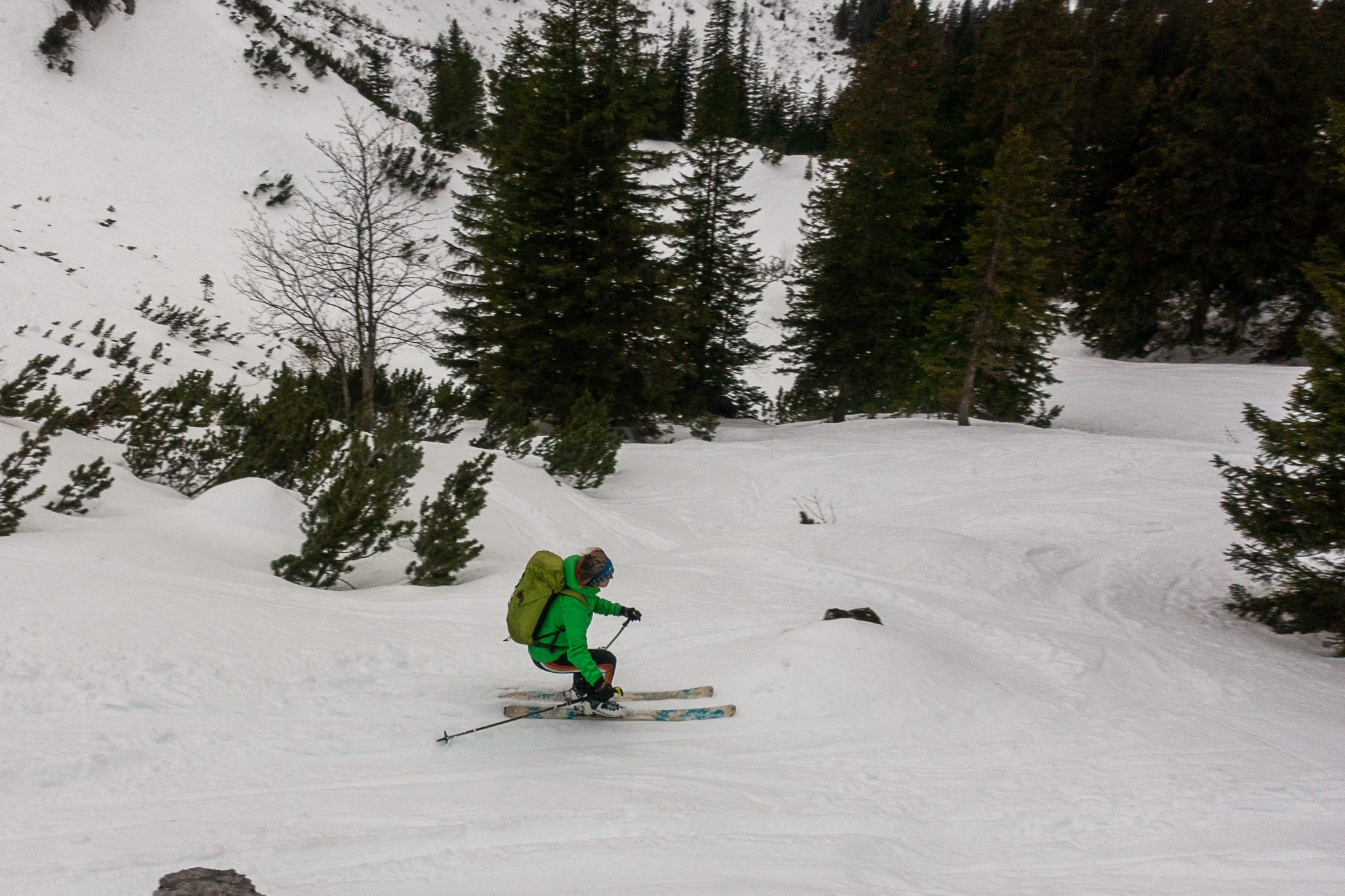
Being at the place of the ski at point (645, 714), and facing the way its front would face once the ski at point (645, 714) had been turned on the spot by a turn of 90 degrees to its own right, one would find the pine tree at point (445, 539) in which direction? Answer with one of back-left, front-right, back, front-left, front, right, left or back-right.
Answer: back-right

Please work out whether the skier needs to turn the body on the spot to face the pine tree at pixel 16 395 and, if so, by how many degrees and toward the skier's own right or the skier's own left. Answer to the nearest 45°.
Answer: approximately 135° to the skier's own left

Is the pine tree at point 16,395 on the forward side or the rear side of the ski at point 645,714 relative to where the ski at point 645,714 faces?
on the rear side

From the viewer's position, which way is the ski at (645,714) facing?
facing to the right of the viewer

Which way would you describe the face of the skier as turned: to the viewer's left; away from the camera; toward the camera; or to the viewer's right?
to the viewer's right

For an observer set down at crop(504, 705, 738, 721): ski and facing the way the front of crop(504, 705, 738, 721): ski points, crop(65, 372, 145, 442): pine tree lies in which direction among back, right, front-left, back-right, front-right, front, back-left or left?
back-left

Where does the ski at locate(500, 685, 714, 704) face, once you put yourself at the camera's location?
facing to the right of the viewer

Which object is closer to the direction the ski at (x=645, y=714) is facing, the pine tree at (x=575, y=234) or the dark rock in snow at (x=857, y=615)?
the dark rock in snow

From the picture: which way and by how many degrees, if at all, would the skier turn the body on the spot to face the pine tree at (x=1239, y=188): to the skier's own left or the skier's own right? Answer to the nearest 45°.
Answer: approximately 45° to the skier's own left

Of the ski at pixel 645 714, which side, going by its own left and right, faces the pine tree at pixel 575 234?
left

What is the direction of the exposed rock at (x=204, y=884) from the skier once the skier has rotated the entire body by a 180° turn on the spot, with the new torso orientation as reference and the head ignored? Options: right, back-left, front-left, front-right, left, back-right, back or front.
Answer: front-left

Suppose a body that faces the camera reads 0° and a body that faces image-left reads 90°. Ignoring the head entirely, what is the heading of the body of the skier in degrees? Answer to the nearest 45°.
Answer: approximately 270°

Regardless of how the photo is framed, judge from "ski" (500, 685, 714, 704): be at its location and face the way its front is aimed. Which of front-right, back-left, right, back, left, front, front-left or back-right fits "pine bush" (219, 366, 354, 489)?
back-left
